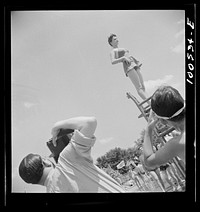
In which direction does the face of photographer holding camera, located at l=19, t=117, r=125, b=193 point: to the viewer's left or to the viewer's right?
to the viewer's right
